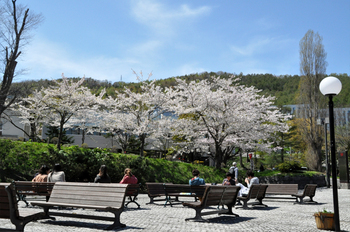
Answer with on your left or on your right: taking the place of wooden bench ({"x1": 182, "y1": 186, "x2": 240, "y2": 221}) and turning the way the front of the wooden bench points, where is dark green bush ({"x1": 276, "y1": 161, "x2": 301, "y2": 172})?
on your right

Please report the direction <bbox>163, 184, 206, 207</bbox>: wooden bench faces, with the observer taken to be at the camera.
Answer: facing away from the viewer

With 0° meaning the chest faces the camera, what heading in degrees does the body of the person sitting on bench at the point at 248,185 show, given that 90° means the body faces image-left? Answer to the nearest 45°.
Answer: approximately 45°

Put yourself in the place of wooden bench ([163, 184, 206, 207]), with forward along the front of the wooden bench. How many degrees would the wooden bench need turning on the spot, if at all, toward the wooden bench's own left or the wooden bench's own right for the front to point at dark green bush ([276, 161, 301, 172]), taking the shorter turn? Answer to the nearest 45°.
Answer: approximately 45° to the wooden bench's own right
